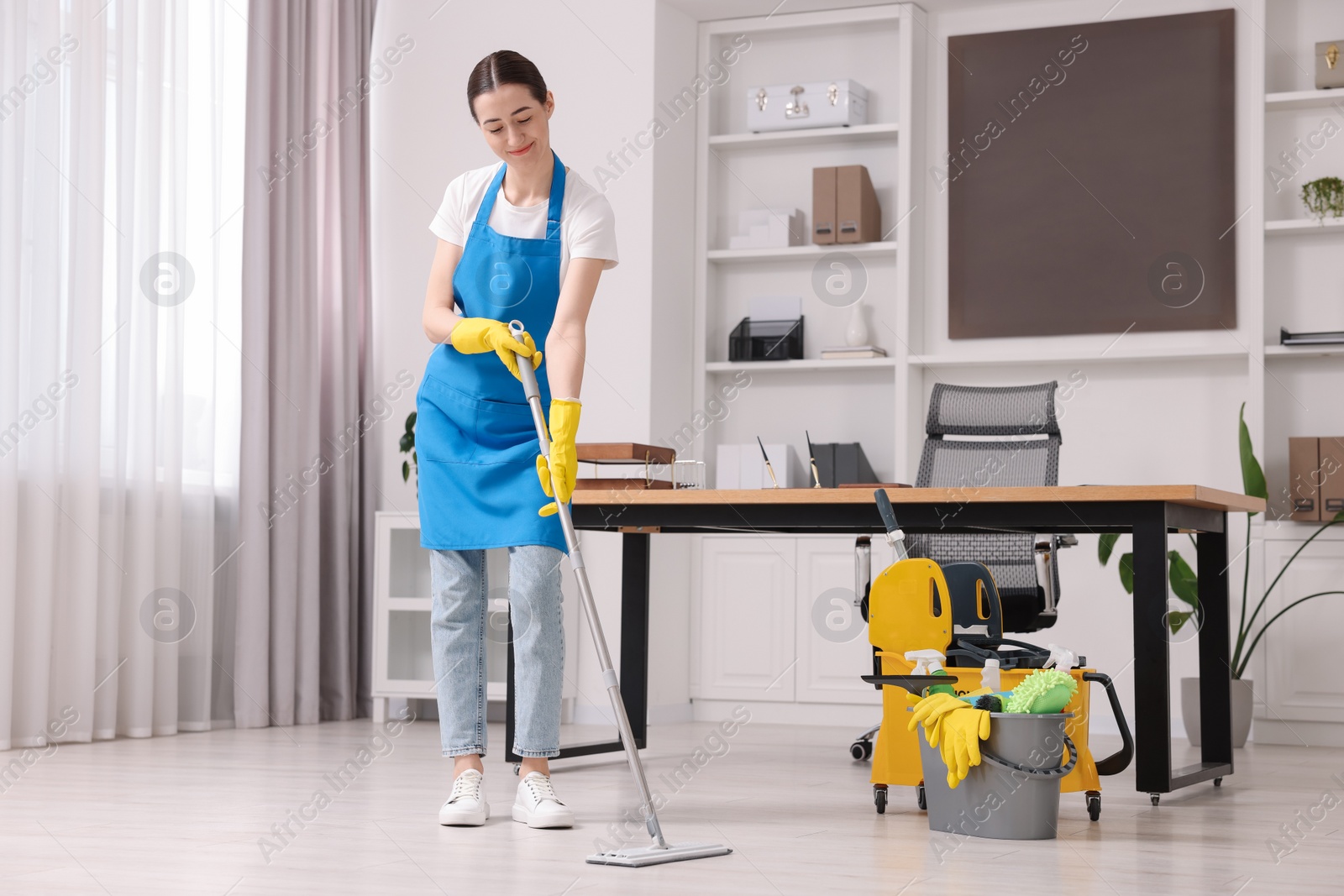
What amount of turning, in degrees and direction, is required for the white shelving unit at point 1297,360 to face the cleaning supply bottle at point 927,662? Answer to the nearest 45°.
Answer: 0° — it already faces it

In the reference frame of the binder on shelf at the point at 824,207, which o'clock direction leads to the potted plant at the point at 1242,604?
The potted plant is roughly at 10 o'clock from the binder on shelf.

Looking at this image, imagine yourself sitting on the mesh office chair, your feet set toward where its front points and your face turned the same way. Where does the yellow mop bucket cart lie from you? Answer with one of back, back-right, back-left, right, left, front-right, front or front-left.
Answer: front

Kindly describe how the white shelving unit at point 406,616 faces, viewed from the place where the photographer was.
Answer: facing the viewer

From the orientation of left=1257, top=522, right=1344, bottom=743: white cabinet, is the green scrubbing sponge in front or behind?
in front

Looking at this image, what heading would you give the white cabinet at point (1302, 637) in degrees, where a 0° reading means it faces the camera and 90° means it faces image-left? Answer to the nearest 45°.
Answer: approximately 0°

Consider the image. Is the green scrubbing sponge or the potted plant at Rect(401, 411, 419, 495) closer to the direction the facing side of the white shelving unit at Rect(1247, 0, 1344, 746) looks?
the green scrubbing sponge

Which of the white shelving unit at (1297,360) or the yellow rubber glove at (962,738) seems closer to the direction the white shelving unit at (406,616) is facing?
the yellow rubber glove

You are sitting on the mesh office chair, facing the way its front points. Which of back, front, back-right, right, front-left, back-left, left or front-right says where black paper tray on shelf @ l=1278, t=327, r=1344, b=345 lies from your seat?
back-left

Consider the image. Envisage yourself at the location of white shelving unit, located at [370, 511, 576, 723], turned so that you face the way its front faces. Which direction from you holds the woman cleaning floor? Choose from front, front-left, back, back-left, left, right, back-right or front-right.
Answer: front

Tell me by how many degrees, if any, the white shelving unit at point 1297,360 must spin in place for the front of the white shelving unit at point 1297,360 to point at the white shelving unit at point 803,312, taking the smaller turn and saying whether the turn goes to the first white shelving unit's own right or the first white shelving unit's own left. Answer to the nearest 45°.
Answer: approximately 90° to the first white shelving unit's own right

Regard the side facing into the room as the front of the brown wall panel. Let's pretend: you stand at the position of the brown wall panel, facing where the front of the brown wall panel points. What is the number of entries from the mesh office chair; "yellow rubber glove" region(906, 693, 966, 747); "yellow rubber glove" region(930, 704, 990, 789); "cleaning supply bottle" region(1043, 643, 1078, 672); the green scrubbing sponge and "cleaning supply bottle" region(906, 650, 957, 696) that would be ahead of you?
6

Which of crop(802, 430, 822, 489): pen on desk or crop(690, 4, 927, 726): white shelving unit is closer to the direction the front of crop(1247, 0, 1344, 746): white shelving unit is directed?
the pen on desk

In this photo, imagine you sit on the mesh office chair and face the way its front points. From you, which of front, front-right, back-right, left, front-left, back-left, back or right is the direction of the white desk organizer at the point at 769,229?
back-right

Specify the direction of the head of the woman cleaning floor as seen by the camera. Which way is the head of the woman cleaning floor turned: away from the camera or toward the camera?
toward the camera

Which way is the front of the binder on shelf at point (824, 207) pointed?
toward the camera

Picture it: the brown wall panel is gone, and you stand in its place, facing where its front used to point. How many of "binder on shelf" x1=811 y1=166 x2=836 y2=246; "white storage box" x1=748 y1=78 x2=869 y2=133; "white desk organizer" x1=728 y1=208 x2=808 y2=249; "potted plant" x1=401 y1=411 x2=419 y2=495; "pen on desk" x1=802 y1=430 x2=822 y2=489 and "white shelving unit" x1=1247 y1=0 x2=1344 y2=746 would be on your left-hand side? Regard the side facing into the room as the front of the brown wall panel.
1

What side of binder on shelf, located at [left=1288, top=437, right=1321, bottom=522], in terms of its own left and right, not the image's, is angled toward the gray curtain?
right
